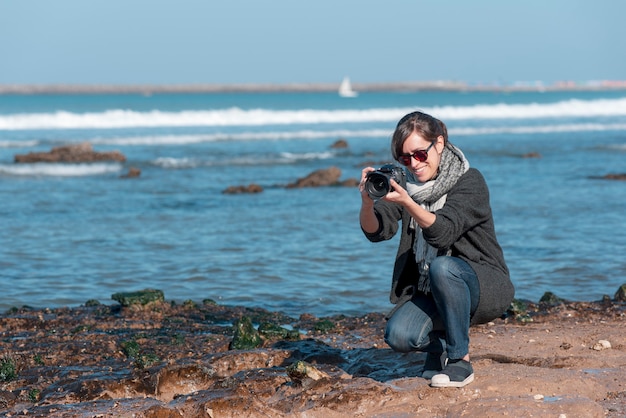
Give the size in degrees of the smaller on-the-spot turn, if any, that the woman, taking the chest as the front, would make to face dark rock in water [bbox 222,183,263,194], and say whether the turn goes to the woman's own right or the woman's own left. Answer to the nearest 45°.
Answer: approximately 135° to the woman's own right

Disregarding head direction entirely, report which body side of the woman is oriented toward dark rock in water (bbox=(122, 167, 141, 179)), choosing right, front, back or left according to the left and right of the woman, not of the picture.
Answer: right

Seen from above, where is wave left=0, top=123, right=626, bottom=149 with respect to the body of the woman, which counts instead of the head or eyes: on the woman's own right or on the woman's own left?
on the woman's own right

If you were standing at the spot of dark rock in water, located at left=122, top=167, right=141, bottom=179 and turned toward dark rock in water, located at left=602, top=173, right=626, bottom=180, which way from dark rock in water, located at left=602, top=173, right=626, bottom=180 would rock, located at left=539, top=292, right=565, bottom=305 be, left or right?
right

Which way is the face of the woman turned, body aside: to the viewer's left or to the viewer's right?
to the viewer's left

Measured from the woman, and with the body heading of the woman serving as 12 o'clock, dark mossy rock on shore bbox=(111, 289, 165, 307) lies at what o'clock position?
The dark mossy rock on shore is roughly at 3 o'clock from the woman.

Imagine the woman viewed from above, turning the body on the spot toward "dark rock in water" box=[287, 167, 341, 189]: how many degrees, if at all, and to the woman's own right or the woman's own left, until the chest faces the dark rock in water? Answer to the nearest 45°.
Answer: approximately 135° to the woman's own right

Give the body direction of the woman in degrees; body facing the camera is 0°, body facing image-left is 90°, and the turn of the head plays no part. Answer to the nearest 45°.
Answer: approximately 45°

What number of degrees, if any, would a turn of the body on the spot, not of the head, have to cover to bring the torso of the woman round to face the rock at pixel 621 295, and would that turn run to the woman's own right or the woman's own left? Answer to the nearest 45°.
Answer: approximately 180°
